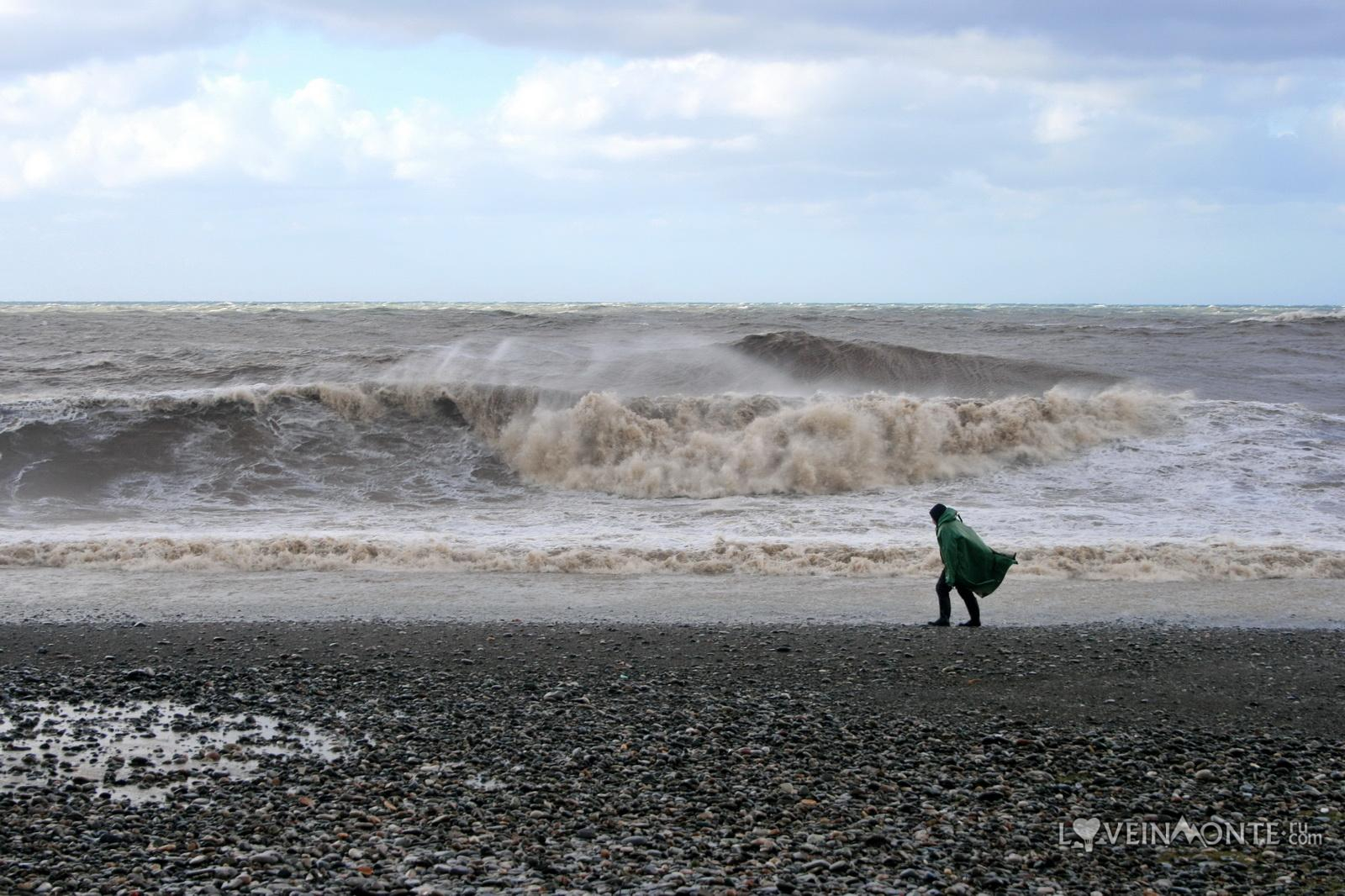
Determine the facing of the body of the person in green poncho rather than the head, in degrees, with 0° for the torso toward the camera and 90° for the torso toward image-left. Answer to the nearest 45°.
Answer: approximately 90°
